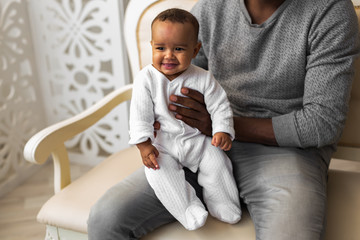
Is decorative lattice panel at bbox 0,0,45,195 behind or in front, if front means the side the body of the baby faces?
behind

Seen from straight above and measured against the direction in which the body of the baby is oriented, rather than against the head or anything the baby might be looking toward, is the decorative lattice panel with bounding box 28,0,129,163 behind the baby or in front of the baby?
behind

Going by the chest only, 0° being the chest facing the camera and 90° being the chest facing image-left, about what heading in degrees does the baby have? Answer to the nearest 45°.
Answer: approximately 0°
